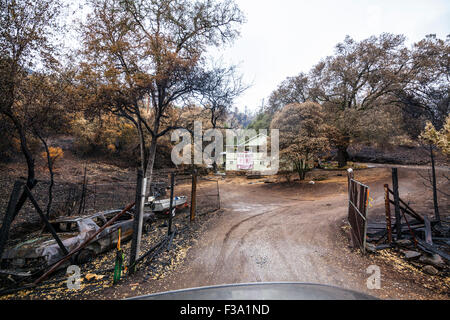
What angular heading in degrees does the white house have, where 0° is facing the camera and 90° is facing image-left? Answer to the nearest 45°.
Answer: approximately 0°

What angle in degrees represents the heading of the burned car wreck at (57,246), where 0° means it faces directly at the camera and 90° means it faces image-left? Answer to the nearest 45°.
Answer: approximately 45°

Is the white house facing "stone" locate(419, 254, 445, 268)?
yes

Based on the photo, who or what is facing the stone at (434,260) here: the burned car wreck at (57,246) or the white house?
the white house

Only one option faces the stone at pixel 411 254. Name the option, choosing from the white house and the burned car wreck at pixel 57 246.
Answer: the white house

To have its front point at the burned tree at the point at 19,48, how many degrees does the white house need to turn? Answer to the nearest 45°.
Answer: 0° — it already faces it
